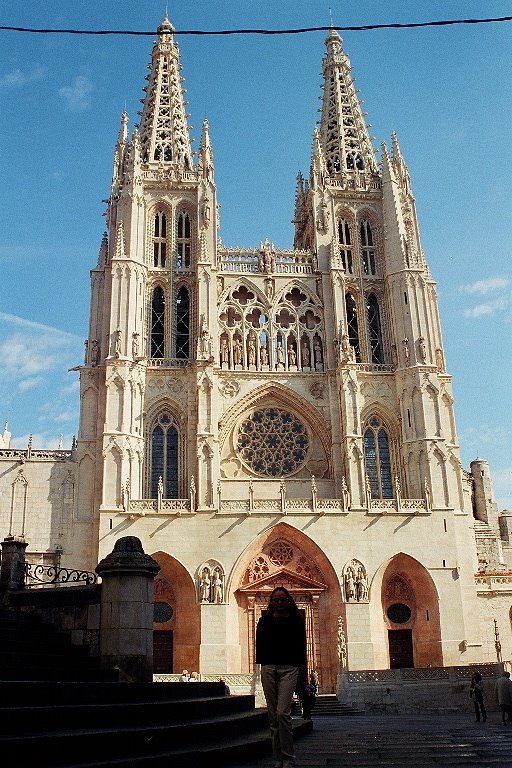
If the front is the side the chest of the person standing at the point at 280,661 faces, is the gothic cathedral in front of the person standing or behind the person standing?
behind

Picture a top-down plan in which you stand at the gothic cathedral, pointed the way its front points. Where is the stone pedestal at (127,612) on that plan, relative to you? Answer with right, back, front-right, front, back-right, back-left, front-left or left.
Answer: front

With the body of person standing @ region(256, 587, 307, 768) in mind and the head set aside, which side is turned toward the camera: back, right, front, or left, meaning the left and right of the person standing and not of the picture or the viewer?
front

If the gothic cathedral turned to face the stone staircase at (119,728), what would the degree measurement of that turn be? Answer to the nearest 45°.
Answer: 0° — it already faces it

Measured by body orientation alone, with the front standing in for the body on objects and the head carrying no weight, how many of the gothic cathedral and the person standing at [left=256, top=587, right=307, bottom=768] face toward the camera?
2

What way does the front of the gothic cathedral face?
toward the camera

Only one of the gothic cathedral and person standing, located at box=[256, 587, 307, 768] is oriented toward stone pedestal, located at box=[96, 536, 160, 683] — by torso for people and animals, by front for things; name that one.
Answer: the gothic cathedral

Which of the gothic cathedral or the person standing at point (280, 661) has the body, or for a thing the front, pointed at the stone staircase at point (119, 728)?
the gothic cathedral

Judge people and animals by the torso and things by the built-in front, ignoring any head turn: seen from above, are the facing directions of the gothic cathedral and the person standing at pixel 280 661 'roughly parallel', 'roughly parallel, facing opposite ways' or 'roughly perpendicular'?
roughly parallel

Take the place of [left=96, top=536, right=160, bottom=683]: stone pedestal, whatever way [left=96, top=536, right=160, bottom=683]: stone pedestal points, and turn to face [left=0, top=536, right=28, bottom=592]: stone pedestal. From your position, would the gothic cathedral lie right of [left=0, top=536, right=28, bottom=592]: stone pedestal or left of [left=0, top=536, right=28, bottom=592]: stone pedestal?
right
